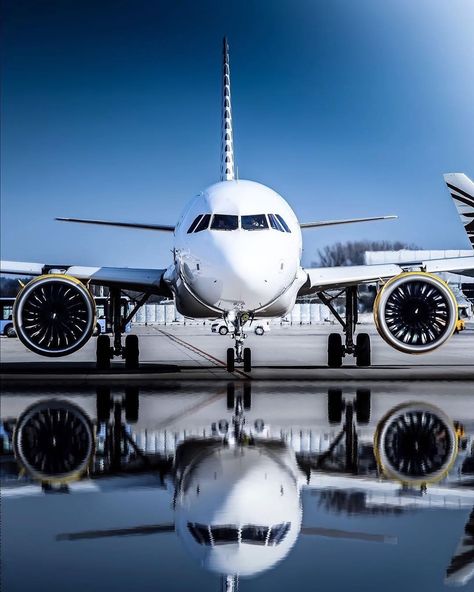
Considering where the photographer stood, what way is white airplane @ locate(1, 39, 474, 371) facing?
facing the viewer
